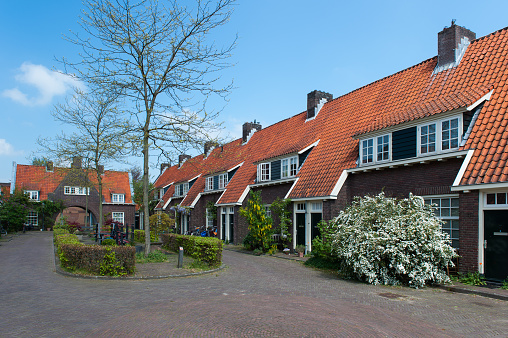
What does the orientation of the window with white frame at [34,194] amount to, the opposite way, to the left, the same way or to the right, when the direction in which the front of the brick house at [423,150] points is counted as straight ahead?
to the left

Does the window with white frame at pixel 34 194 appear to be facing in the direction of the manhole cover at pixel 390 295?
yes

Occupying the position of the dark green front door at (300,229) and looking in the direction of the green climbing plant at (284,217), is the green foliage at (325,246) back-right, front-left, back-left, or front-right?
back-left

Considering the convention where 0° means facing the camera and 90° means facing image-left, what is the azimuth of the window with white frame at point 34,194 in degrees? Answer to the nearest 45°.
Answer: approximately 0°

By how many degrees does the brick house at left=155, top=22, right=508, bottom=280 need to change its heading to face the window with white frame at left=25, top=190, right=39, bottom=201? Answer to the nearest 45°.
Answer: approximately 90° to its right

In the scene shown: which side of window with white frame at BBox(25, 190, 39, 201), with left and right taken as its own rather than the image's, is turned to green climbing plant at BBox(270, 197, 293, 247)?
front

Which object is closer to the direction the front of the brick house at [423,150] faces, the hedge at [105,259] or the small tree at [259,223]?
the hedge

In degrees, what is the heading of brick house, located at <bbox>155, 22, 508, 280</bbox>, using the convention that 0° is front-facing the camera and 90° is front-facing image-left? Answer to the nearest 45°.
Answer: approximately 45°
